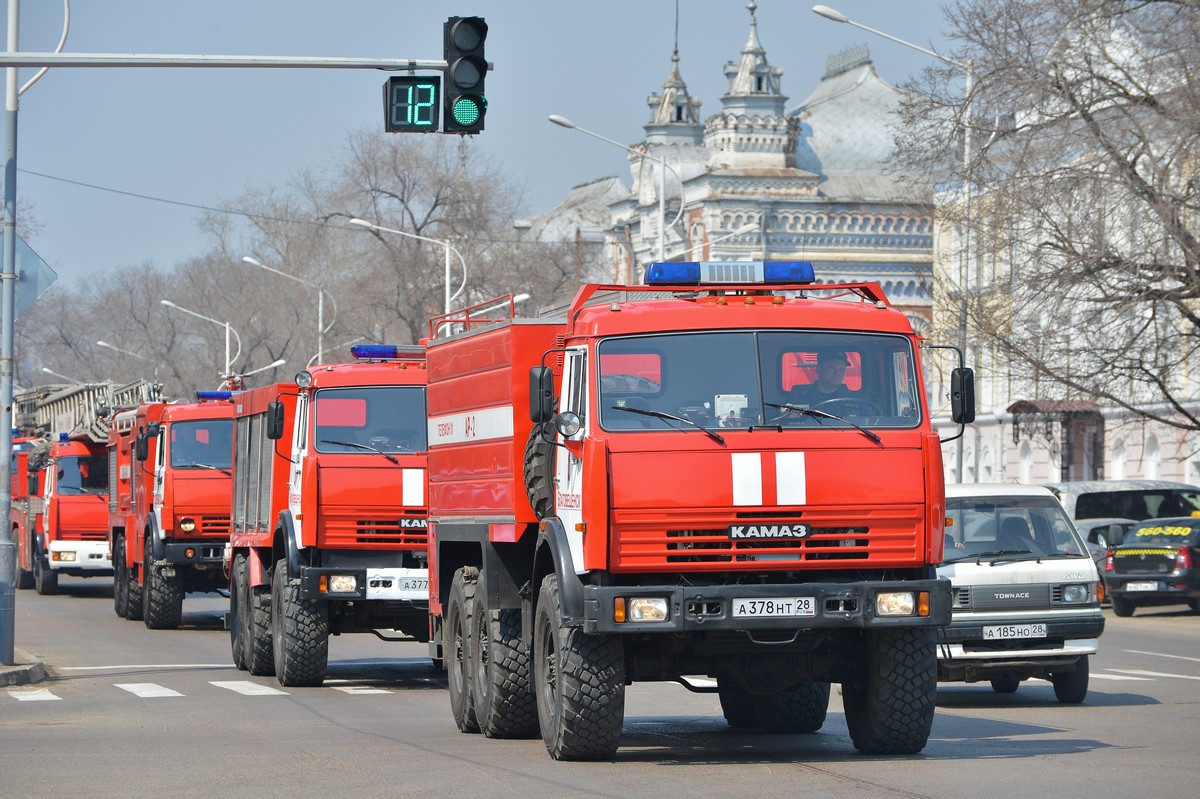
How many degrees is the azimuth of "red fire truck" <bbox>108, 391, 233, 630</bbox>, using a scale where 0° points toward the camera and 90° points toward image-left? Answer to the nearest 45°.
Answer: approximately 0°

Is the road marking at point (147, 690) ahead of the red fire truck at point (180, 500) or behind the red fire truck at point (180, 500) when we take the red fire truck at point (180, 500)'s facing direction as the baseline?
ahead

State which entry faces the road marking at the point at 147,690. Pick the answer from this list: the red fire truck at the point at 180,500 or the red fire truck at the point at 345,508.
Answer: the red fire truck at the point at 180,500

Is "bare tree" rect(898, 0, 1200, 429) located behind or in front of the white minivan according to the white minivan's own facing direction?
behind

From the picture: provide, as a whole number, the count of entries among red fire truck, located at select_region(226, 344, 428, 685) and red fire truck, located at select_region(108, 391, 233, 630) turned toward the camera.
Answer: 2

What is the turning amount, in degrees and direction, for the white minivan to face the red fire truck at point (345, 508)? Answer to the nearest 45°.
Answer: approximately 90° to its right

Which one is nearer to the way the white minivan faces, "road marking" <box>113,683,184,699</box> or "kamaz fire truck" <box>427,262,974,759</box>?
the kamaz fire truck

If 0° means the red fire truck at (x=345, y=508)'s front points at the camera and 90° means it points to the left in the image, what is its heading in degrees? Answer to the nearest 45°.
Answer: approximately 0°

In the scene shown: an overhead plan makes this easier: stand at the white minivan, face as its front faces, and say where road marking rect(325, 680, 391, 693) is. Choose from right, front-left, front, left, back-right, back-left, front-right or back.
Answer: right
